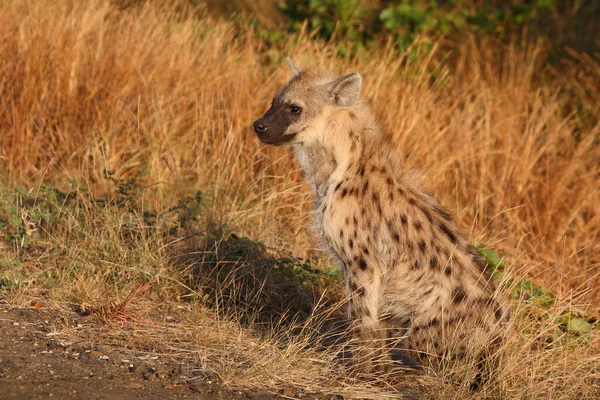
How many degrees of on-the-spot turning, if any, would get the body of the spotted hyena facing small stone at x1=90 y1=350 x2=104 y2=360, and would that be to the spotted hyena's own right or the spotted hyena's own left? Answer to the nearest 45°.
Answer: approximately 45° to the spotted hyena's own left

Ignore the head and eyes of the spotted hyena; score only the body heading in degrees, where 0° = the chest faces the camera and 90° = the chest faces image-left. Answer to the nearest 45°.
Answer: approximately 90°
